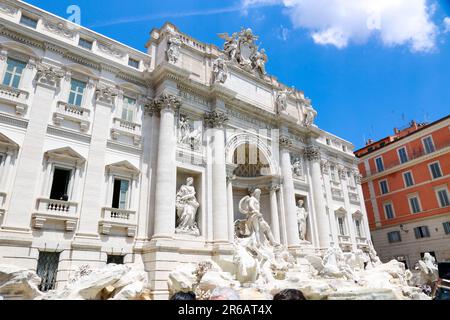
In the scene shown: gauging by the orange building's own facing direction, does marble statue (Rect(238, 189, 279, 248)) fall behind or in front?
in front

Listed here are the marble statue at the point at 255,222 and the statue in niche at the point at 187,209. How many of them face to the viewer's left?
0

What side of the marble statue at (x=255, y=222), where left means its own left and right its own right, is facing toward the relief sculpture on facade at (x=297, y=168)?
left

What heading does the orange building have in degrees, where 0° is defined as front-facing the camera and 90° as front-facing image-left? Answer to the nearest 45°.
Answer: approximately 45°

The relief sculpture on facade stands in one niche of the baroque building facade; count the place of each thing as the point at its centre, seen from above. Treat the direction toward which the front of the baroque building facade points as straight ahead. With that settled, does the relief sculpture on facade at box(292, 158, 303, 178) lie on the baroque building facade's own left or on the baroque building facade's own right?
on the baroque building facade's own left

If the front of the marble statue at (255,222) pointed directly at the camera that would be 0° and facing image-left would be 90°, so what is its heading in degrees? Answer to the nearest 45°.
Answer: approximately 315°

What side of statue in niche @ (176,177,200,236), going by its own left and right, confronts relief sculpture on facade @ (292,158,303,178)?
left

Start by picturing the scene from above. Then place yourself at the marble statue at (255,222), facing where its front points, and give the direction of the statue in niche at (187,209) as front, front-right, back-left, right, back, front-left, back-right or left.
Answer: right
